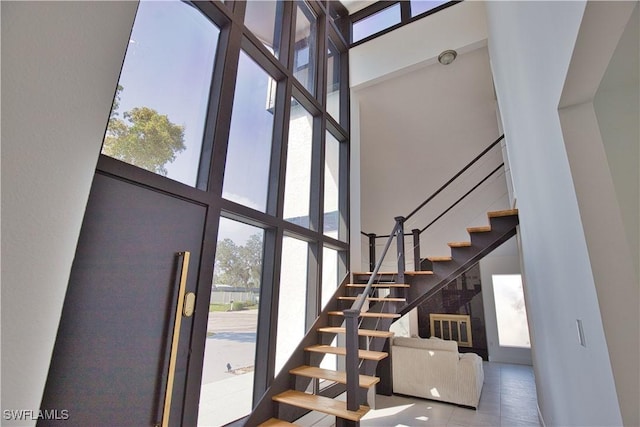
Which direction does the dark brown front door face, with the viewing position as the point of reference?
facing the viewer and to the right of the viewer

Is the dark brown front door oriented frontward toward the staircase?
no

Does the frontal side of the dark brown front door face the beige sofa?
no
